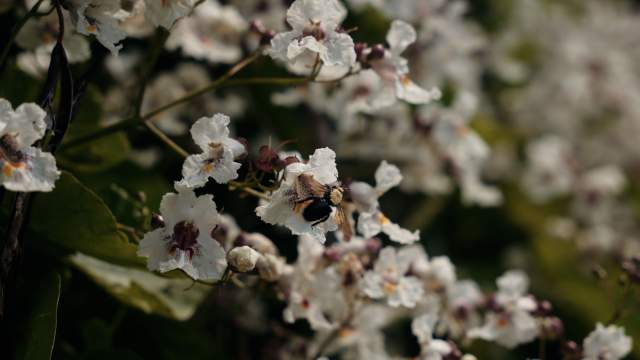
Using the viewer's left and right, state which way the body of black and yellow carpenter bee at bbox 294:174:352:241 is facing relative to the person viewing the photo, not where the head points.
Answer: facing away from the viewer and to the right of the viewer

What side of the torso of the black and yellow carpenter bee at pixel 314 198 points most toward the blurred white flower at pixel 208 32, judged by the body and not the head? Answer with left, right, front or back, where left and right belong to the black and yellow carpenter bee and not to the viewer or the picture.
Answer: left

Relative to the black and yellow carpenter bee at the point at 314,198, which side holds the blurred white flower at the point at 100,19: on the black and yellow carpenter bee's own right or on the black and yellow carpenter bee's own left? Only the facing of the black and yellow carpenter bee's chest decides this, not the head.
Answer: on the black and yellow carpenter bee's own left
